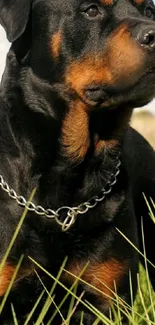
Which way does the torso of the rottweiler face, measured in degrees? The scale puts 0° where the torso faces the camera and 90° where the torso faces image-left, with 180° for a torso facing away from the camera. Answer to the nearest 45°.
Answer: approximately 0°
